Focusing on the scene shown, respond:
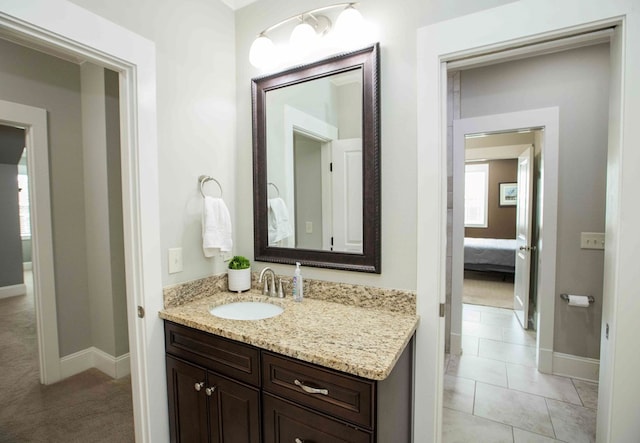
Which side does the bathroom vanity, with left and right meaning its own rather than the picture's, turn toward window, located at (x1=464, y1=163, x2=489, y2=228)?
back

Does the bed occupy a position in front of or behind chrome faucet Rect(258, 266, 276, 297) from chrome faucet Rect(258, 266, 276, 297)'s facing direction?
behind

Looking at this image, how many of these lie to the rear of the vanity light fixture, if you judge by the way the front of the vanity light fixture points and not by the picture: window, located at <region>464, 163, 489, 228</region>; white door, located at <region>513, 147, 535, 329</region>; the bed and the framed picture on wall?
4

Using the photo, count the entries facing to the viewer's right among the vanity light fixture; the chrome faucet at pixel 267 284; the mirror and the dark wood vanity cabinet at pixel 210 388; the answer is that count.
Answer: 0

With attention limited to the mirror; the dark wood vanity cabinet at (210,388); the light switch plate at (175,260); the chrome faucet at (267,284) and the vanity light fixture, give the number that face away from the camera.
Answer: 0

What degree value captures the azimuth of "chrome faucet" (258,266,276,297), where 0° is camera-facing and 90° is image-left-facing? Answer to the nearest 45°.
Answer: approximately 45°

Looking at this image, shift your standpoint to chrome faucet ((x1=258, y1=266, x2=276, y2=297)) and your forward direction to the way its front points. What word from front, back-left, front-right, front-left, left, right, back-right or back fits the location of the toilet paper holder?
back-left

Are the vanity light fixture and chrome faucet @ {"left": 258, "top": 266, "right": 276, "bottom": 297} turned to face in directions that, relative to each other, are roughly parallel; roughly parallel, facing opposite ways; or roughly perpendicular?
roughly parallel

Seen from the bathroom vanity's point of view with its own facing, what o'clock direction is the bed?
The bed is roughly at 6 o'clock from the bathroom vanity.

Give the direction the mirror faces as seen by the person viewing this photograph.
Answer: facing the viewer and to the left of the viewer

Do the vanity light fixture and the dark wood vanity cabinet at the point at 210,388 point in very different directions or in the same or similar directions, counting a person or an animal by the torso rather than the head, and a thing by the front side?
same or similar directions

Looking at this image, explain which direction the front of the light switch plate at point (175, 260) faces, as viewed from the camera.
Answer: facing the viewer and to the right of the viewer

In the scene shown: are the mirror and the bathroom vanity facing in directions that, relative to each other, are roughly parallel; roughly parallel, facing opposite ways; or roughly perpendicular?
roughly parallel
